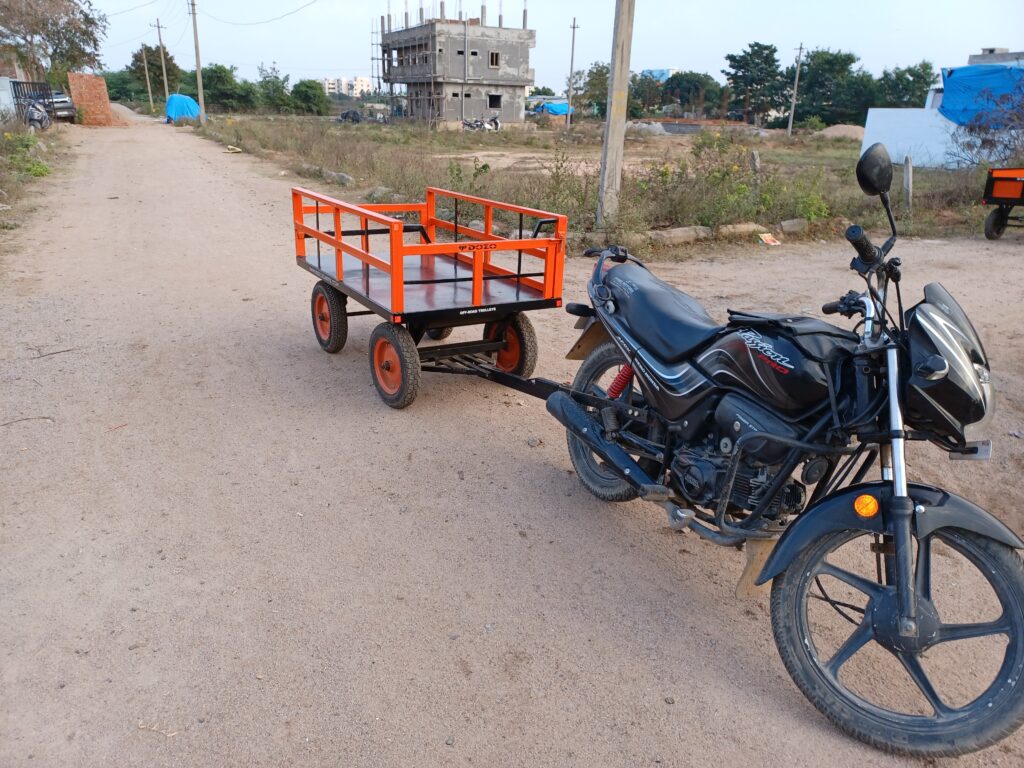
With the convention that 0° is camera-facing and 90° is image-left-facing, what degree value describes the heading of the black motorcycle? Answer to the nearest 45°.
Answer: approximately 315°

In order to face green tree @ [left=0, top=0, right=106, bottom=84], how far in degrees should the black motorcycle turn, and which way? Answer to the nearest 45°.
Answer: approximately 180°

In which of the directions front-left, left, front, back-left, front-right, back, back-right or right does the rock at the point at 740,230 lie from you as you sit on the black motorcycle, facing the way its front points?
back-left

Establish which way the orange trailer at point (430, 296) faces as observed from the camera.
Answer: facing the viewer and to the right of the viewer

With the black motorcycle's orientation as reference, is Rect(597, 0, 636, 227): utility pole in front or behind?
behind

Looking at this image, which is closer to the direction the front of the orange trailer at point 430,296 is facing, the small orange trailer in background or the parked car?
the small orange trailer in background

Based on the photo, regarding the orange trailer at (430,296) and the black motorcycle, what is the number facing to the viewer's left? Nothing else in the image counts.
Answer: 0

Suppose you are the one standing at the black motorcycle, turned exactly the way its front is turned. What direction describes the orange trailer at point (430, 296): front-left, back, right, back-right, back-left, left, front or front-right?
back

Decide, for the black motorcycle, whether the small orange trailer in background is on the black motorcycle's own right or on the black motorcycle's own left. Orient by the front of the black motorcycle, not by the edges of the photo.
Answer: on the black motorcycle's own left

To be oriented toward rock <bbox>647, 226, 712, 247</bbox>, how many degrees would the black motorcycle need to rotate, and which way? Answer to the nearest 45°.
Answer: approximately 135° to its left

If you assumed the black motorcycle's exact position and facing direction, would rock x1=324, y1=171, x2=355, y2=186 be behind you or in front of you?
behind

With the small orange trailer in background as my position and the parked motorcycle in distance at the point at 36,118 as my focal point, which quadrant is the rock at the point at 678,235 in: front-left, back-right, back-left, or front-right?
front-left

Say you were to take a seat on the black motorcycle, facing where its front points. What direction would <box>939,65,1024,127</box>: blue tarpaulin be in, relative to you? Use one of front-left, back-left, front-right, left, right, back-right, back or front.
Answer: back-left

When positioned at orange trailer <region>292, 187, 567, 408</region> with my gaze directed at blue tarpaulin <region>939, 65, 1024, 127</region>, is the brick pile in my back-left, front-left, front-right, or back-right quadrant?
front-left

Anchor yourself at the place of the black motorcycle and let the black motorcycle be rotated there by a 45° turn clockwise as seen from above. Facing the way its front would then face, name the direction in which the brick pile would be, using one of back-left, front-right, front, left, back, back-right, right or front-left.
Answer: back-right

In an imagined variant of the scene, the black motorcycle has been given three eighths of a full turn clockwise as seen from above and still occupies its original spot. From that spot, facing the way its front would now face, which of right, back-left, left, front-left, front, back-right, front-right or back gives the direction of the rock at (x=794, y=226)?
right
